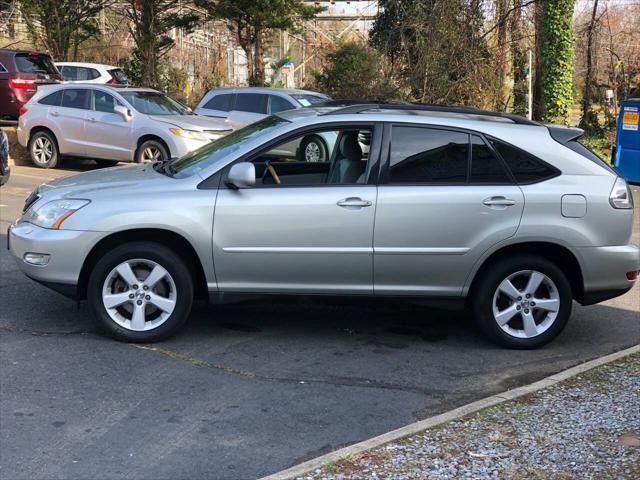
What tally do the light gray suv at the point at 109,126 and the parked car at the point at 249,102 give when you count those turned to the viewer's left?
0

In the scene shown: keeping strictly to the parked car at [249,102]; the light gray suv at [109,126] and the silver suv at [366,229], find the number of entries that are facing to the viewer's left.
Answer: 1

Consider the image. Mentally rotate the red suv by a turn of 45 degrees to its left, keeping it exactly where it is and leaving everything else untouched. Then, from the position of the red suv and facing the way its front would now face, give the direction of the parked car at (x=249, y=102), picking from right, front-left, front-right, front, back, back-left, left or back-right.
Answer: back-left

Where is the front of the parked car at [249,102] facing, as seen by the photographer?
facing the viewer and to the right of the viewer

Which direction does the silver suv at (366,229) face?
to the viewer's left

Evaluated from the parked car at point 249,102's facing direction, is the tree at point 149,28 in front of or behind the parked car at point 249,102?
behind

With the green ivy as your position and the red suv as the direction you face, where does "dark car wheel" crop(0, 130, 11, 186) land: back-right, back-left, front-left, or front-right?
front-left

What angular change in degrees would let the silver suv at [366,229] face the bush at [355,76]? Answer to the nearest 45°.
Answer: approximately 90° to its right

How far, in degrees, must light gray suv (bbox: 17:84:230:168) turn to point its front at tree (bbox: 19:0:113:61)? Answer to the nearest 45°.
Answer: approximately 135° to its left

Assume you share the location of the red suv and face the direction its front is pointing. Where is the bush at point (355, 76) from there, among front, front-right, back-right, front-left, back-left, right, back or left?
back-right

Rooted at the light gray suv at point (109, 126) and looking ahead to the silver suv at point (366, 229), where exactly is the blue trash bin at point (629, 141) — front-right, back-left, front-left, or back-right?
front-left
